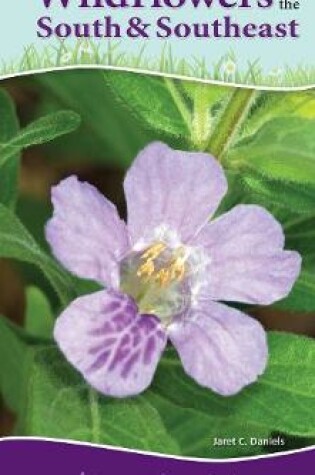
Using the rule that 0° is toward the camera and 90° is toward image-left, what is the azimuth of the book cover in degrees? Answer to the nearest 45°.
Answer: approximately 0°
